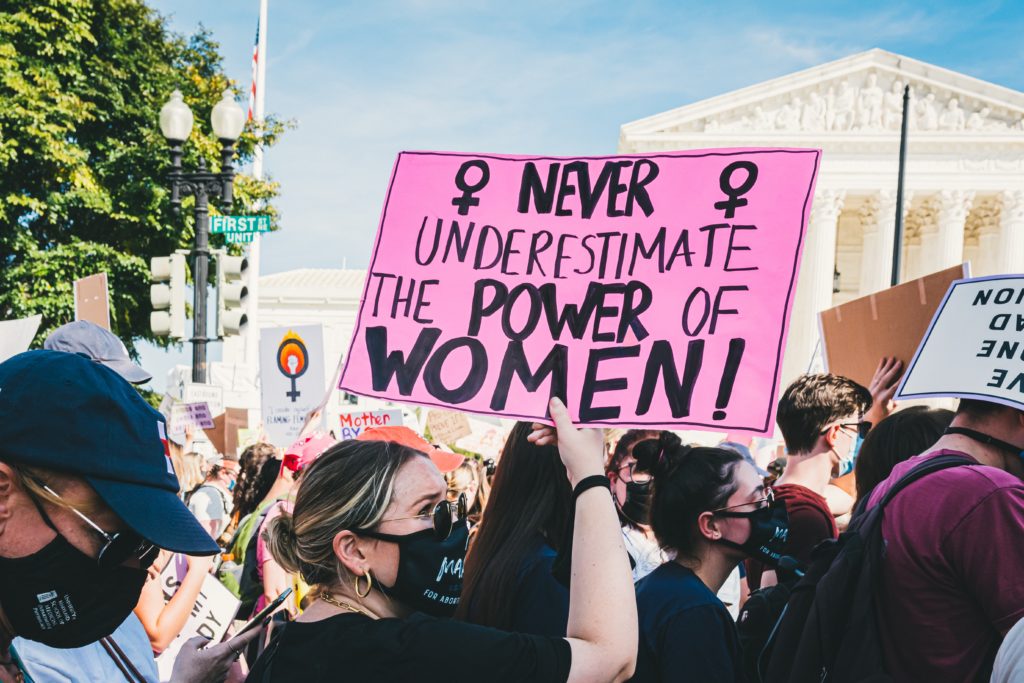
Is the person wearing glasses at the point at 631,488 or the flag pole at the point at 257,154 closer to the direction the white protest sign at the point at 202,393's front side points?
the person wearing glasses

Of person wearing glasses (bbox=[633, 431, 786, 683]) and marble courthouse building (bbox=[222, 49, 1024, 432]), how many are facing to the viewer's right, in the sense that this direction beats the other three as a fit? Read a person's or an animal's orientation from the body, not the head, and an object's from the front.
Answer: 1

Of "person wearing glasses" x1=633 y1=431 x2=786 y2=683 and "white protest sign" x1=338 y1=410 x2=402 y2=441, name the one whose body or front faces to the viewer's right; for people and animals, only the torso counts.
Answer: the person wearing glasses

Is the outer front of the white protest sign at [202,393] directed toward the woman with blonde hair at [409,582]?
yes

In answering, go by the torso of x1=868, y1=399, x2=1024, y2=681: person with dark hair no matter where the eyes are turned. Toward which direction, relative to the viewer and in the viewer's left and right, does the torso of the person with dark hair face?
facing away from the viewer and to the right of the viewer

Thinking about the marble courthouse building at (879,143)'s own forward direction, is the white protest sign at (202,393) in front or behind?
in front

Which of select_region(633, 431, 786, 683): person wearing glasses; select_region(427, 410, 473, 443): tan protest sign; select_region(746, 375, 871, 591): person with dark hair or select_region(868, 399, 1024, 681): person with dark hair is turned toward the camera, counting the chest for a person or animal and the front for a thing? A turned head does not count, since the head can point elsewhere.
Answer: the tan protest sign

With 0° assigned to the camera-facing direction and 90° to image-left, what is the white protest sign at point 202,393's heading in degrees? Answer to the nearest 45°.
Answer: approximately 0°

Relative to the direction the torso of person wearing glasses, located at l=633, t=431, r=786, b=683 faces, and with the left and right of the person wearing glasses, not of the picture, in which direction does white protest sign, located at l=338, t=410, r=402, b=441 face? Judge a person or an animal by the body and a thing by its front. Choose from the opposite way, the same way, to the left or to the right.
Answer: to the right

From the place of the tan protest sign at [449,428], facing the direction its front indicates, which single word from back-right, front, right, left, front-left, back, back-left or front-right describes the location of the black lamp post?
right

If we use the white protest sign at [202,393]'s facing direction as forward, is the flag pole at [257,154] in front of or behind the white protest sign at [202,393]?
behind

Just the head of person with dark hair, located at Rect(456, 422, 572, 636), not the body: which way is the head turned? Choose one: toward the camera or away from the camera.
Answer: away from the camera

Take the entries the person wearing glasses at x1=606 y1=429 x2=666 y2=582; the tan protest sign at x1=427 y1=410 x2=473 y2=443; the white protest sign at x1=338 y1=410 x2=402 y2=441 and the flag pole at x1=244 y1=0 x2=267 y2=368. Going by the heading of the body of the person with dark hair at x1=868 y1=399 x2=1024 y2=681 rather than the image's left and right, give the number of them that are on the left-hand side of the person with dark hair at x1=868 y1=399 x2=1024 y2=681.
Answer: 4

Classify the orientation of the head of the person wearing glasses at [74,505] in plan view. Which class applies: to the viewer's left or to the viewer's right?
to the viewer's right
